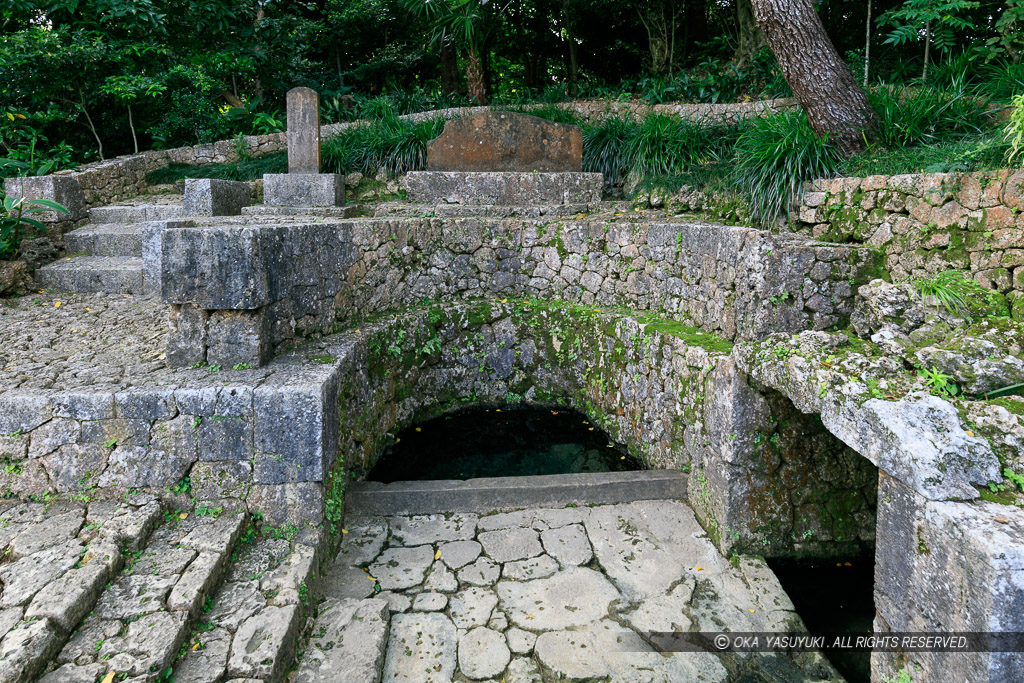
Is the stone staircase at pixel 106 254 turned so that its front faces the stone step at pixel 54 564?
yes

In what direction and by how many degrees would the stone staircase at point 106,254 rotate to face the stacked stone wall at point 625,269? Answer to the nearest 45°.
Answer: approximately 45° to its left

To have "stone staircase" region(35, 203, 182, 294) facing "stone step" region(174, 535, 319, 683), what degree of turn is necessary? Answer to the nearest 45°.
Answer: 0° — it already faces it

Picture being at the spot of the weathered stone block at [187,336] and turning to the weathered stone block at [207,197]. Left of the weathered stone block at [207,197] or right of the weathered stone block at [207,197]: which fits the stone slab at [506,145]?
right

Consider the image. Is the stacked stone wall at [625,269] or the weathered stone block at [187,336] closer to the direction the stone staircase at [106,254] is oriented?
the weathered stone block

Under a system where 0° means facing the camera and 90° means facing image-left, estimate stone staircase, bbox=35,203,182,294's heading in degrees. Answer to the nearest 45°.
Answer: approximately 0°
